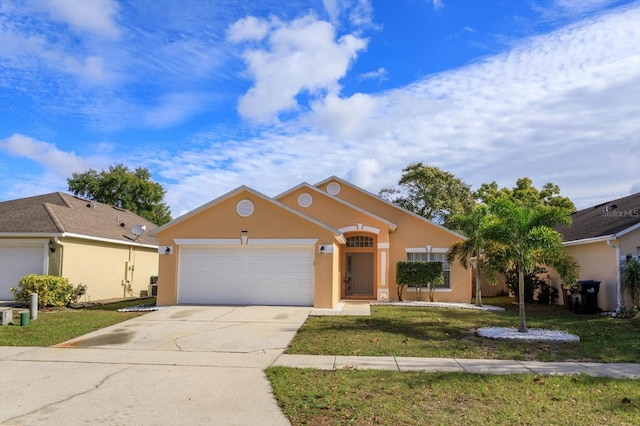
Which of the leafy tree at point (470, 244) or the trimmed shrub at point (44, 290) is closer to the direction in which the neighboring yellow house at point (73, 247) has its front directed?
the trimmed shrub

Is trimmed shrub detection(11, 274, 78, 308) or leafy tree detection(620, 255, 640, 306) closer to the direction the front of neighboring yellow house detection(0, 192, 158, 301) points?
the trimmed shrub

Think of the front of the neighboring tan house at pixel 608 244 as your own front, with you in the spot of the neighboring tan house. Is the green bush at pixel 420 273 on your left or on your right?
on your right

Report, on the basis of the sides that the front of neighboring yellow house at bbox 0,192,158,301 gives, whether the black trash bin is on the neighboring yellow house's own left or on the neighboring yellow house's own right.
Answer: on the neighboring yellow house's own left

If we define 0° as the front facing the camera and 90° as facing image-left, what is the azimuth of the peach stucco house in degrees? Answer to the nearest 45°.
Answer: approximately 0°

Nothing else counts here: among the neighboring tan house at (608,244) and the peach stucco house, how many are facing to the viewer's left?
0

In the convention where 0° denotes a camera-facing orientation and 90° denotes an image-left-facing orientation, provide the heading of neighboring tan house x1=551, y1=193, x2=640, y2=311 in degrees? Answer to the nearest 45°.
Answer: approximately 315°

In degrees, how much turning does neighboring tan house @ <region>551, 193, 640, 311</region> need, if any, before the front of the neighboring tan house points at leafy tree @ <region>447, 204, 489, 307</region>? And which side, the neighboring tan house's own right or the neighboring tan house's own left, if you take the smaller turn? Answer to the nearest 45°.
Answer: approximately 135° to the neighboring tan house's own right

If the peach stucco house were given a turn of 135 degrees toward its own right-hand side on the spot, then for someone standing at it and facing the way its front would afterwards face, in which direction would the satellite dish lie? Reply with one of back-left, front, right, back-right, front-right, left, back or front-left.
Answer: front

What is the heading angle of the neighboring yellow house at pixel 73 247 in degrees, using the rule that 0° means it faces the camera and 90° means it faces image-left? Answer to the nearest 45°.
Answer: approximately 45°

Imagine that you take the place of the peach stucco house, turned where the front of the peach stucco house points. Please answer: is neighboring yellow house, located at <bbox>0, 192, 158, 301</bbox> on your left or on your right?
on your right

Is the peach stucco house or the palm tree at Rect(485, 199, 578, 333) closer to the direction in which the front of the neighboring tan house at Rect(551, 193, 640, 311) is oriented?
the palm tree

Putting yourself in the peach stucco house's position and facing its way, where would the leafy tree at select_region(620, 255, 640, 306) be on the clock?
The leafy tree is roughly at 9 o'clock from the peach stucco house.
